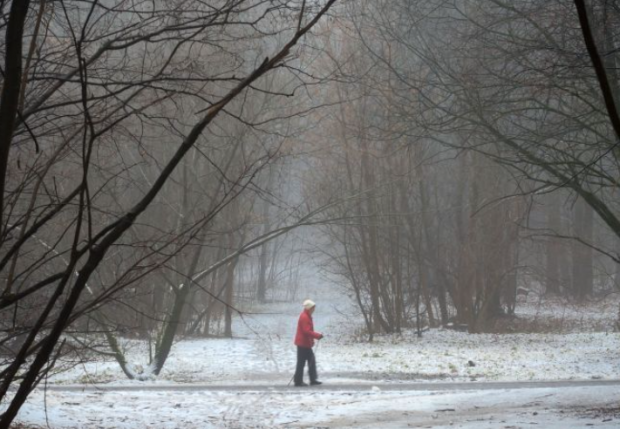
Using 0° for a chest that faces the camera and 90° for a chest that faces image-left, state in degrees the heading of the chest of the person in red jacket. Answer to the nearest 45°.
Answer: approximately 270°
